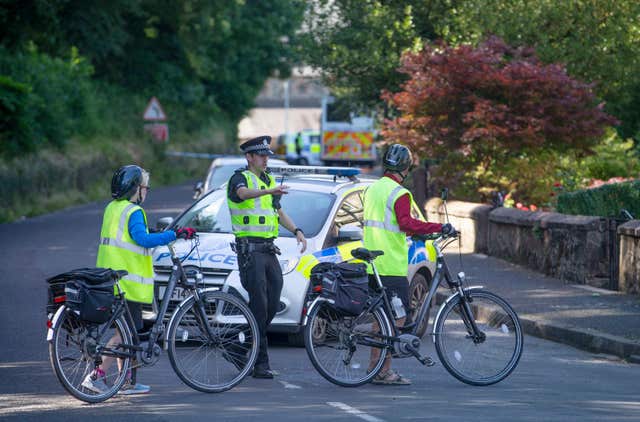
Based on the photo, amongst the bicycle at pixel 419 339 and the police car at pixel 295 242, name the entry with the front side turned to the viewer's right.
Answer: the bicycle

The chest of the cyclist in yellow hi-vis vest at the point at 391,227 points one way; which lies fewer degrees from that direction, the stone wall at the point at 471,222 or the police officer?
the stone wall

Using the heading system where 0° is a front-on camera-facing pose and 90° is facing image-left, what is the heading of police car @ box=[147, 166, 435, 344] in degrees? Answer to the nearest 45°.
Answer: approximately 45°

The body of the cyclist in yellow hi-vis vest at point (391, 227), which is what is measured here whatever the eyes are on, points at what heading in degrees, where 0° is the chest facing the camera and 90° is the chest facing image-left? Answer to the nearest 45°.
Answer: approximately 225°

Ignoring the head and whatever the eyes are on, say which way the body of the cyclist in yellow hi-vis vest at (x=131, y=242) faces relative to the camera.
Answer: to the viewer's right

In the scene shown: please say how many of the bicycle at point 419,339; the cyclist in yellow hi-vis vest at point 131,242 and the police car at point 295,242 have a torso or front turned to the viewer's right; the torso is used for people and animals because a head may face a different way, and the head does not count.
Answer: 2

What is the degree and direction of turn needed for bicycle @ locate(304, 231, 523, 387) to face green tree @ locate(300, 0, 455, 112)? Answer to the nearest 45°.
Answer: approximately 90° to its left

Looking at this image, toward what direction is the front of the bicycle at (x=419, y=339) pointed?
to the viewer's right
